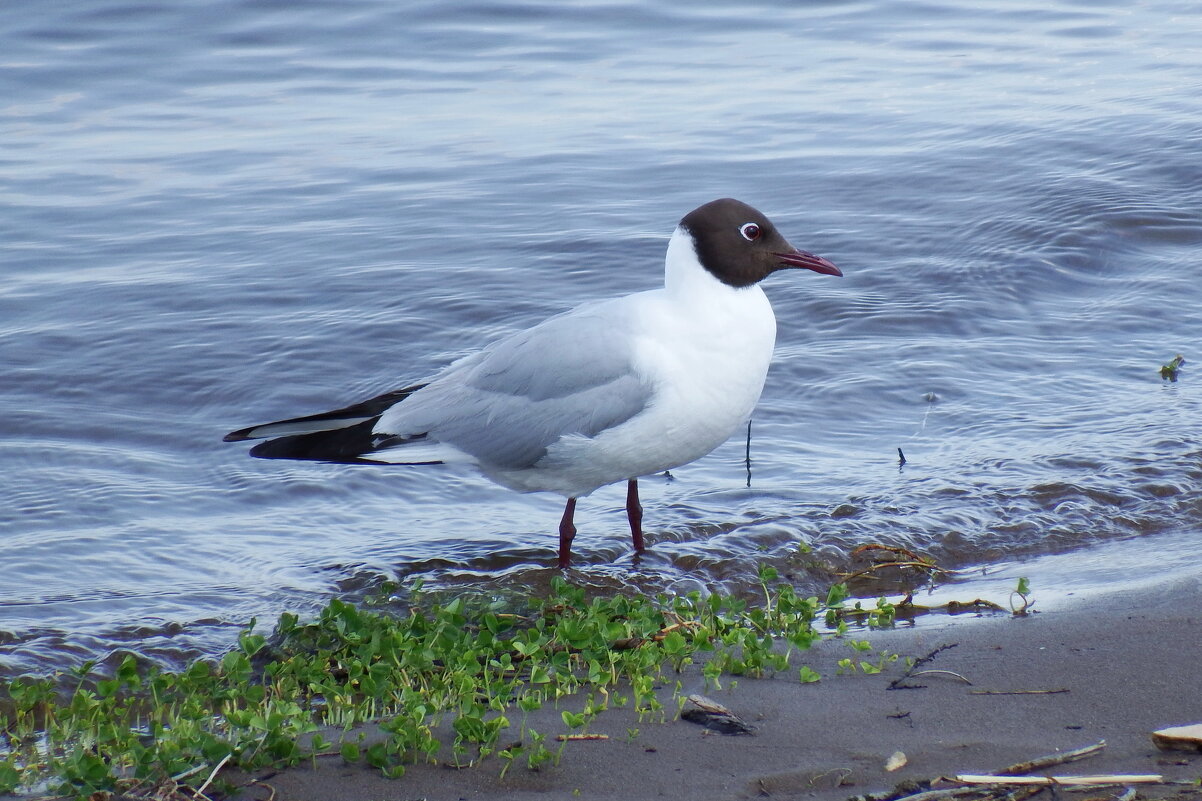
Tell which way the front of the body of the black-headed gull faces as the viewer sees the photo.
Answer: to the viewer's right

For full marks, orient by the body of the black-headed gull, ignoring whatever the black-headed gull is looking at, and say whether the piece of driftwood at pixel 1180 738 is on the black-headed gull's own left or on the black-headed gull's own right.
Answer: on the black-headed gull's own right

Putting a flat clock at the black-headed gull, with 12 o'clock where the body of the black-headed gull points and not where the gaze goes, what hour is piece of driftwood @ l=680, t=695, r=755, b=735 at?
The piece of driftwood is roughly at 3 o'clock from the black-headed gull.

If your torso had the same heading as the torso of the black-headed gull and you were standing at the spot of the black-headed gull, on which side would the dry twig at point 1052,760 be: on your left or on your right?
on your right

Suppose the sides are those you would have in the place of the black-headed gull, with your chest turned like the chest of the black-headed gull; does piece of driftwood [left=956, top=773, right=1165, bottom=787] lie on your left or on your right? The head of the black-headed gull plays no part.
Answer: on your right

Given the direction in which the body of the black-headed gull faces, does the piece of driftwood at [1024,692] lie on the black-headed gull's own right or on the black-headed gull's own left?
on the black-headed gull's own right
